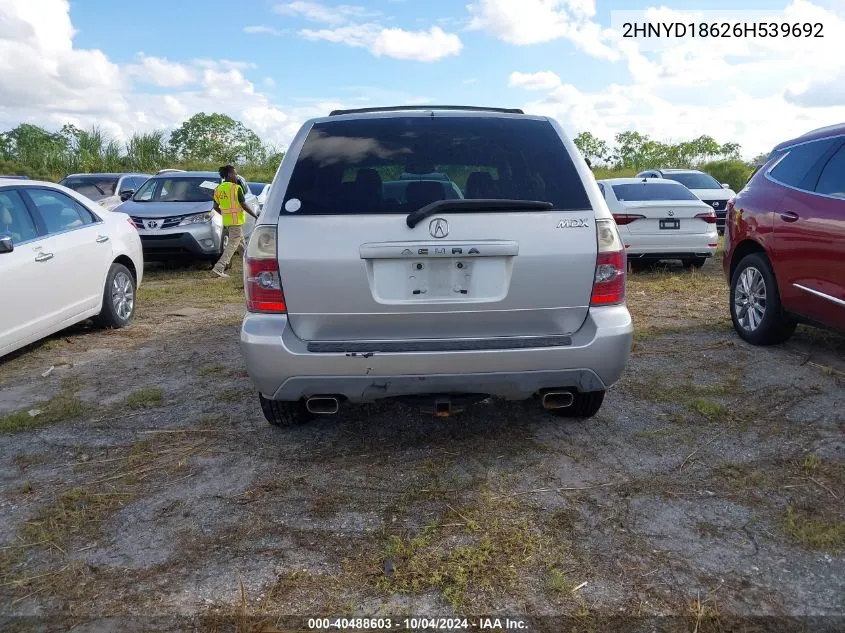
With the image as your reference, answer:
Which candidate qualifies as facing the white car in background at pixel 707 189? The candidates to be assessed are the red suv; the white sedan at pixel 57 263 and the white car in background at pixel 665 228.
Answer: the white car in background at pixel 665 228

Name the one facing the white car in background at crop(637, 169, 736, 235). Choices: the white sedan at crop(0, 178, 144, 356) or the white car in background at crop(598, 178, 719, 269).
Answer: the white car in background at crop(598, 178, 719, 269)

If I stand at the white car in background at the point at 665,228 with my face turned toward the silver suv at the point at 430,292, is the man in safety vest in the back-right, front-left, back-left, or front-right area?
front-right

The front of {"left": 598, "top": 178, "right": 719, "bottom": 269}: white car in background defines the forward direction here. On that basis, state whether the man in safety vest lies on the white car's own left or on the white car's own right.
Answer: on the white car's own left

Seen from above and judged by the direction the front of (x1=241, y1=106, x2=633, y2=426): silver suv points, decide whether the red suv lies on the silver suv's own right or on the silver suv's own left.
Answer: on the silver suv's own right

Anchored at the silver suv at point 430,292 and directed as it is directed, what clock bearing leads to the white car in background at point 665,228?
The white car in background is roughly at 1 o'clock from the silver suv.

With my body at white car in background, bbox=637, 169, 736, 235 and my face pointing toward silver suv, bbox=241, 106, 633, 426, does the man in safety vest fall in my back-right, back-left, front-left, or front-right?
front-right

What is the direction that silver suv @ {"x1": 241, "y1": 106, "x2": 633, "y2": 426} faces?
away from the camera

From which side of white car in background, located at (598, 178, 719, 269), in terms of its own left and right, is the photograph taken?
back
